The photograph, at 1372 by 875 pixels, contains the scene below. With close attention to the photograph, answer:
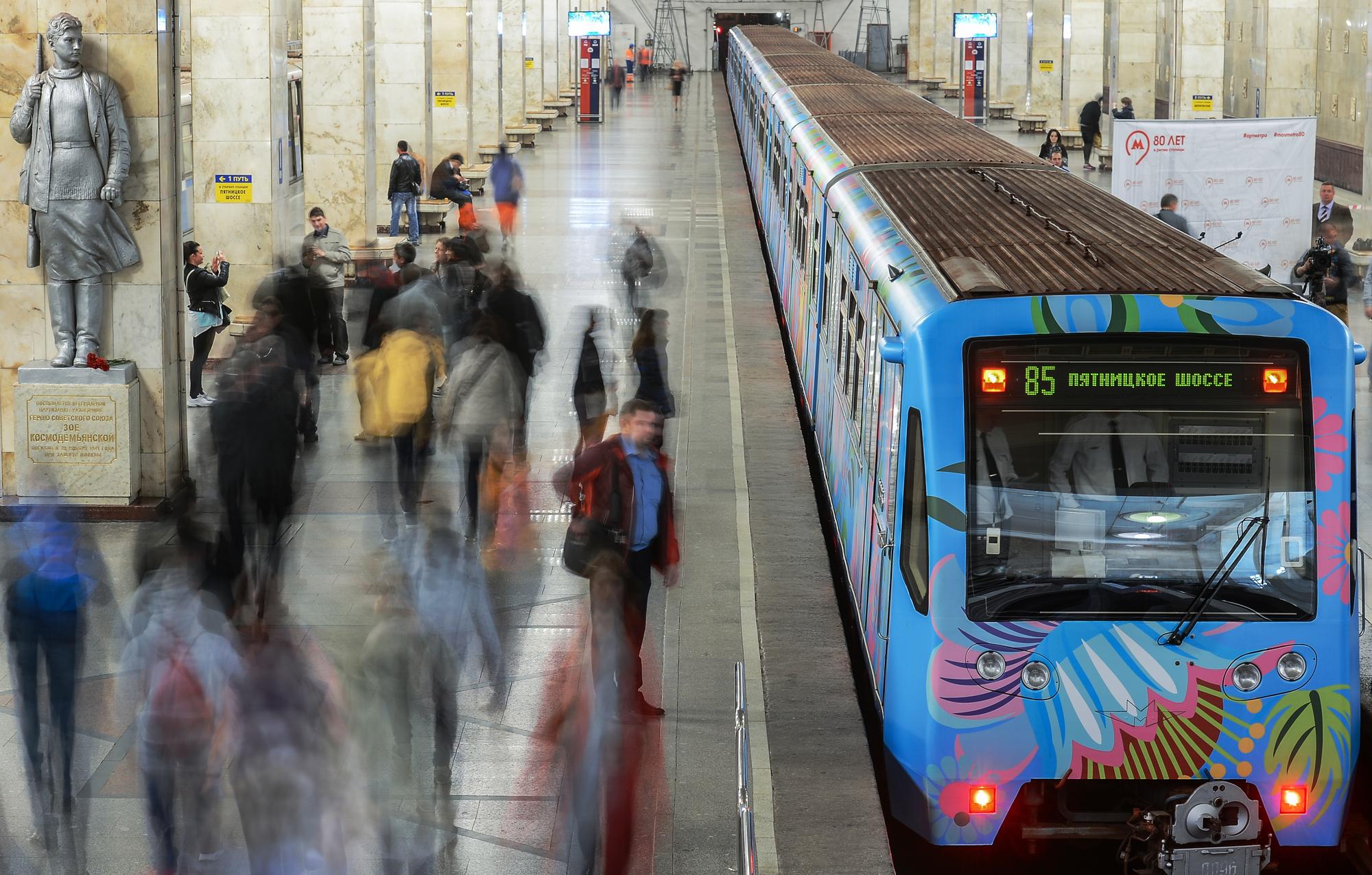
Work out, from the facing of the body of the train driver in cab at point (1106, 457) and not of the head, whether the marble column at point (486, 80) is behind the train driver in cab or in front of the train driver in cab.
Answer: behind

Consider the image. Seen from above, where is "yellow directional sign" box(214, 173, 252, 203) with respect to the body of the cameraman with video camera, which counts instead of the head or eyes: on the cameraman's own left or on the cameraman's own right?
on the cameraman's own right

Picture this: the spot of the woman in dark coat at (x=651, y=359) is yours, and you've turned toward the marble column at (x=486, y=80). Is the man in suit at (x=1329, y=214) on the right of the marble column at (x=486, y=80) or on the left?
right

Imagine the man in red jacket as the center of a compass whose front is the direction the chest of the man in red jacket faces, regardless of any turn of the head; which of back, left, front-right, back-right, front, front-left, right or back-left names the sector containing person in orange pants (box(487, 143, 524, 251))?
back-left

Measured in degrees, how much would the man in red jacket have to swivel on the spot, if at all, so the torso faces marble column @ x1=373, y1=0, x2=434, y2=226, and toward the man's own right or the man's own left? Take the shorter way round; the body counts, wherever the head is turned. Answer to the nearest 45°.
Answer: approximately 135° to the man's own left

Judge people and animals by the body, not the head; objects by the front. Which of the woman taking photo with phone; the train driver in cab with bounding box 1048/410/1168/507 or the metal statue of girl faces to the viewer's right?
the woman taking photo with phone

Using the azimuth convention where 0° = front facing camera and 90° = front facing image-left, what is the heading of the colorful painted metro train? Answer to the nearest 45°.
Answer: approximately 0°

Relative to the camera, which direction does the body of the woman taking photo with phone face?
to the viewer's right
